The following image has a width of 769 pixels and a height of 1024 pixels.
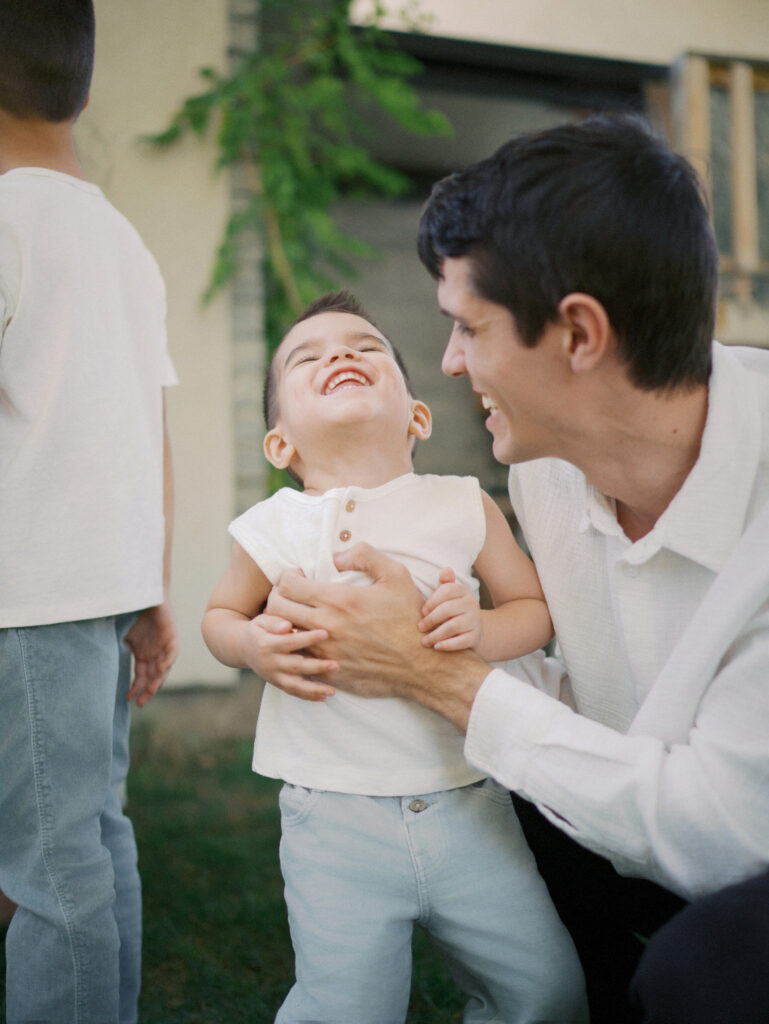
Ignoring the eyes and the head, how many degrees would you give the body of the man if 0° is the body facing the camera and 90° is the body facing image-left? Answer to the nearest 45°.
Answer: approximately 45°

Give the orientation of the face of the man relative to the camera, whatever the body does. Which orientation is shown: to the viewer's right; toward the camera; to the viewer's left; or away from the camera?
to the viewer's left

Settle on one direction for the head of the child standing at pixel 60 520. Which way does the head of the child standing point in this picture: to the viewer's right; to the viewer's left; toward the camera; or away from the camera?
away from the camera

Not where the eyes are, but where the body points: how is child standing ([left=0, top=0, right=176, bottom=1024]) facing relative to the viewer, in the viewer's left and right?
facing away from the viewer and to the left of the viewer
